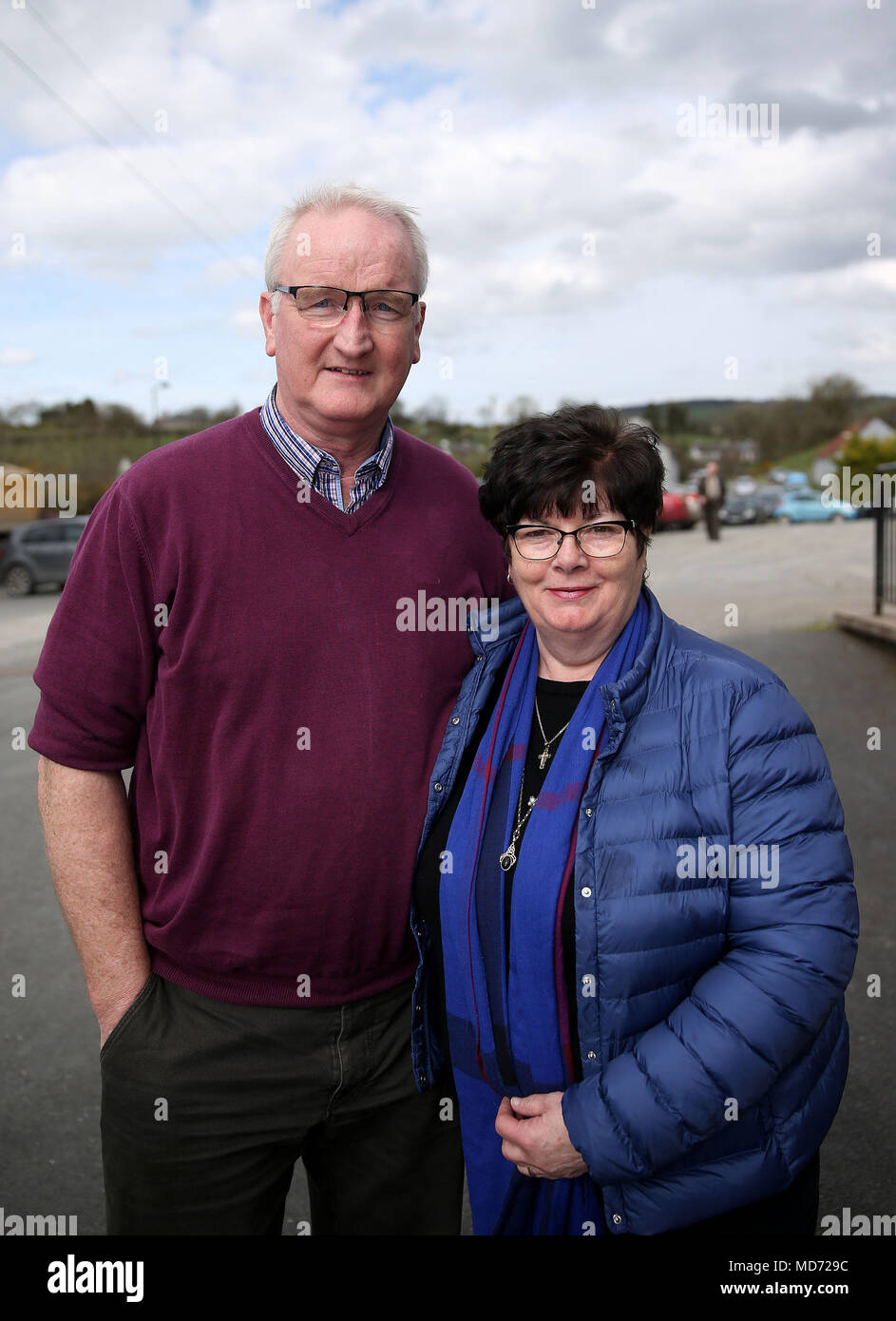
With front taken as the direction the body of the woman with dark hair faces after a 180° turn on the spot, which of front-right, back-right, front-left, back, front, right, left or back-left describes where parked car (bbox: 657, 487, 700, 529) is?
front-left

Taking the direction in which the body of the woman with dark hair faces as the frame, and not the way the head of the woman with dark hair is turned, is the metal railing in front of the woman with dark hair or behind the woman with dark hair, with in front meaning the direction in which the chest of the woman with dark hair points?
behind

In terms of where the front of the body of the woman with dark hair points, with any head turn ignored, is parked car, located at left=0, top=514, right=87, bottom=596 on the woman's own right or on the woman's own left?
on the woman's own right
